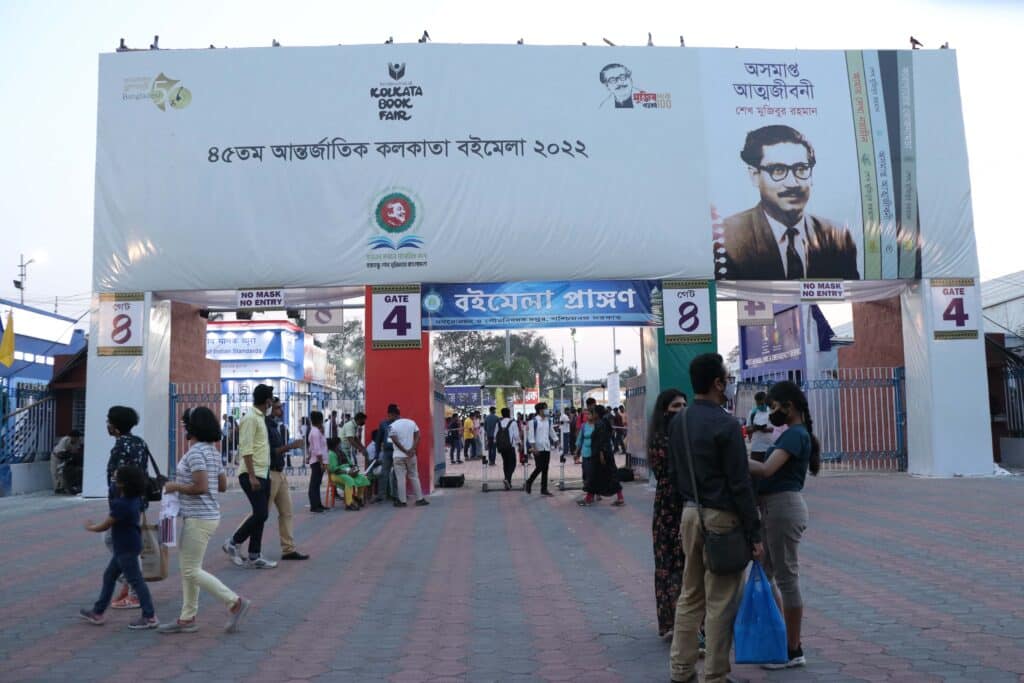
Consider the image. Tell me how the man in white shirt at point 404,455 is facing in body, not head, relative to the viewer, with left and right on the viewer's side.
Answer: facing away from the viewer

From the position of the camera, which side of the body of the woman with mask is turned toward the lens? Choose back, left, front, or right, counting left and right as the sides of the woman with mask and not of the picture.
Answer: left

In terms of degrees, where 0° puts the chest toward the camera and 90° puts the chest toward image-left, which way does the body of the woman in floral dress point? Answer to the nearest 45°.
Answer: approximately 315°

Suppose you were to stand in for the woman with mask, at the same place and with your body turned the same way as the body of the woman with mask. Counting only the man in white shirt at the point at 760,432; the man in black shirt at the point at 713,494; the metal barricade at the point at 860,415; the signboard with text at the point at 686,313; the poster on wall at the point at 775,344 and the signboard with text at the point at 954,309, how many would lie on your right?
5

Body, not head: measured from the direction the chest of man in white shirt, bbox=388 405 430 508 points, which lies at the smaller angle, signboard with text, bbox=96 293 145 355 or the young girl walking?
the signboard with text

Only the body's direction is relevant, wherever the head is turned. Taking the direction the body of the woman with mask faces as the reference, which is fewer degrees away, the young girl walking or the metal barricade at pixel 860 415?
the young girl walking

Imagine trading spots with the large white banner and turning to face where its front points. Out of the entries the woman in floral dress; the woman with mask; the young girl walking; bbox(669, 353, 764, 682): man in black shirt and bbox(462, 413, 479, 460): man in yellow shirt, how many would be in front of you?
4

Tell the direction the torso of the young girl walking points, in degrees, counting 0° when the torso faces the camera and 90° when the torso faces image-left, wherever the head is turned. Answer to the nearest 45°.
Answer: approximately 90°
